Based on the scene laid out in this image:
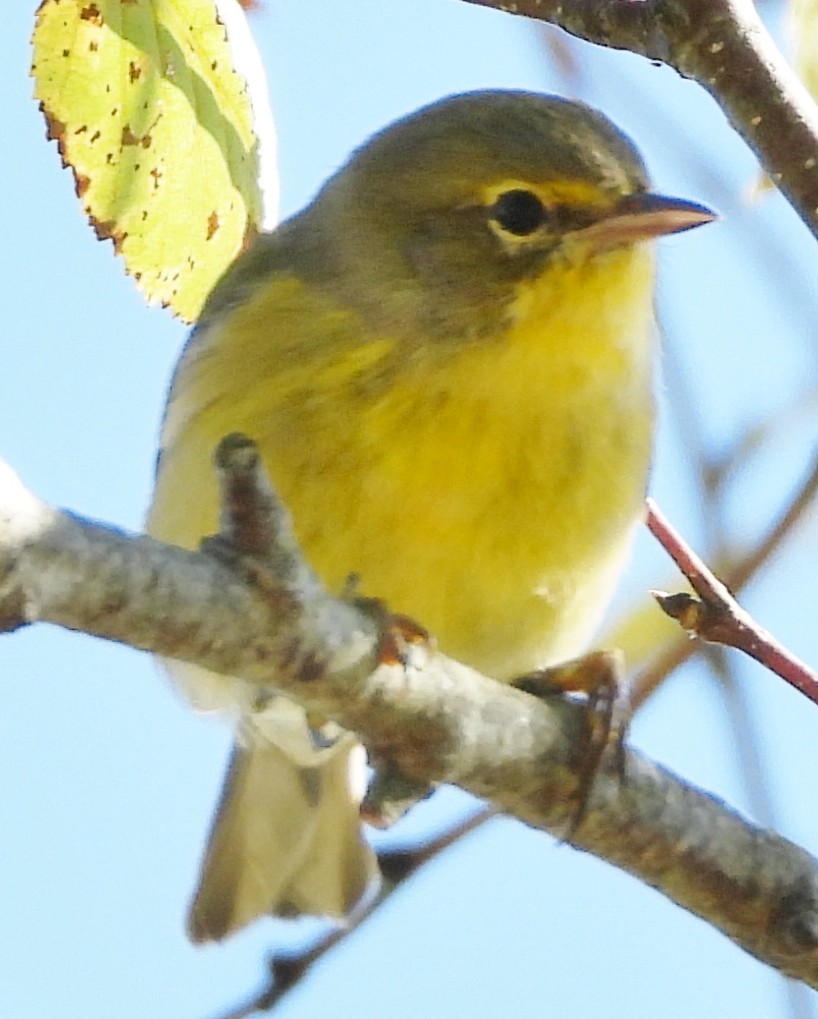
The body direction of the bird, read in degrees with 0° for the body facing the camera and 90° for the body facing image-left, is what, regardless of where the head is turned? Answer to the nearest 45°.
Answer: approximately 315°
